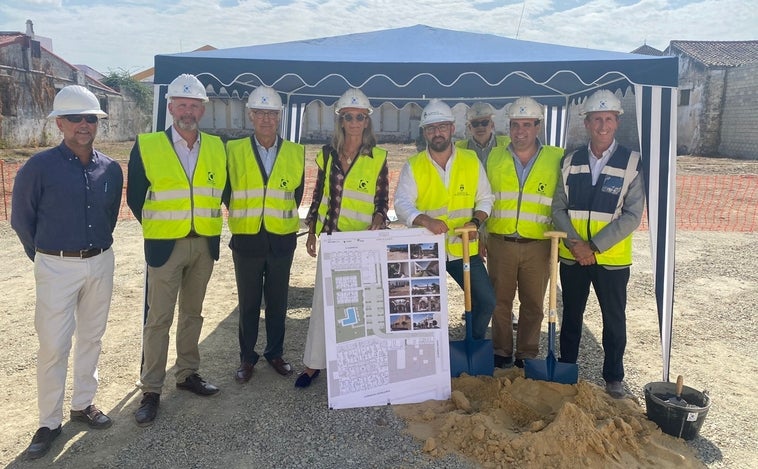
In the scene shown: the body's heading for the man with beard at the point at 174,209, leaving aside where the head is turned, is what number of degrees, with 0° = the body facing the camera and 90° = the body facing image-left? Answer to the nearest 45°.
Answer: approximately 0°

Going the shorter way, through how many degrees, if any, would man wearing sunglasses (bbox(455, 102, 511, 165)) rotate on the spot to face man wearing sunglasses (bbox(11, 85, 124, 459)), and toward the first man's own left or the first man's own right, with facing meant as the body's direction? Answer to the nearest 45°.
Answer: approximately 45° to the first man's own right

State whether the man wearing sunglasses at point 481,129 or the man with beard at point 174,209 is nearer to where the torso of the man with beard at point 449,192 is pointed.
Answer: the man with beard

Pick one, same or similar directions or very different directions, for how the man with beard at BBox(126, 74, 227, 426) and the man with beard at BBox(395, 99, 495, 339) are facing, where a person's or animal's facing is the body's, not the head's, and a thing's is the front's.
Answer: same or similar directions

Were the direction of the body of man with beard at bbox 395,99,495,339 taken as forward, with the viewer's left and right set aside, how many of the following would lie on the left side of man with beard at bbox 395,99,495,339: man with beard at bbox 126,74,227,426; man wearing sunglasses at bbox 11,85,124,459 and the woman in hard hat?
0

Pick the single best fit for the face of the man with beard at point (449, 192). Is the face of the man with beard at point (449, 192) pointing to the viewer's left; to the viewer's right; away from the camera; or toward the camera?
toward the camera

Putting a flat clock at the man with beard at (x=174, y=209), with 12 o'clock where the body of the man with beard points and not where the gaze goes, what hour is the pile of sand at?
The pile of sand is roughly at 10 o'clock from the man with beard.

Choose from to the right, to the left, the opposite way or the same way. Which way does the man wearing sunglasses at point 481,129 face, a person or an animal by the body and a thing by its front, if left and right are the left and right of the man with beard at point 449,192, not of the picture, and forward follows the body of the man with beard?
the same way

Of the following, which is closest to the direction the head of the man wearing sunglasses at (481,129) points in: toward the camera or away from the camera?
toward the camera

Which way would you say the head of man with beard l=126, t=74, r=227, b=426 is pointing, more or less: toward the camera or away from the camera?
toward the camera

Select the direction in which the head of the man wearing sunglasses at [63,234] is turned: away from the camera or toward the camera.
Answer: toward the camera

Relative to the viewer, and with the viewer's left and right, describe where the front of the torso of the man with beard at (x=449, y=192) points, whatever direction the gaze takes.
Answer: facing the viewer

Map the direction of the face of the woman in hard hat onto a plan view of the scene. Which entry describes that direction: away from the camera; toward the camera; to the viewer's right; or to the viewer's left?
toward the camera

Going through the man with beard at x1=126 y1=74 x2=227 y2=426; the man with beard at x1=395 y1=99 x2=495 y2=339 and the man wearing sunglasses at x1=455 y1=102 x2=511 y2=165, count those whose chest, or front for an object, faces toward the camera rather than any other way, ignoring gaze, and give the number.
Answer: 3

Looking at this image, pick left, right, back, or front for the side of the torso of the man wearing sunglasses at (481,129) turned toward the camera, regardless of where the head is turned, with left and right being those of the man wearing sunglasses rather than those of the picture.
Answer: front

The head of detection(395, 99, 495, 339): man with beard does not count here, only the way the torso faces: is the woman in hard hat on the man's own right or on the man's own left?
on the man's own right

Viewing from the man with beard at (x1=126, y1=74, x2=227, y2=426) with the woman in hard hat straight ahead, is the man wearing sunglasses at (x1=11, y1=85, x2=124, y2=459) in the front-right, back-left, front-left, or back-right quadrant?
back-right

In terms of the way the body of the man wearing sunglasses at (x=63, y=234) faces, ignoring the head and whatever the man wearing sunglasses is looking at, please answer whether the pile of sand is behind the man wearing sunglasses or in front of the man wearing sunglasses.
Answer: in front
